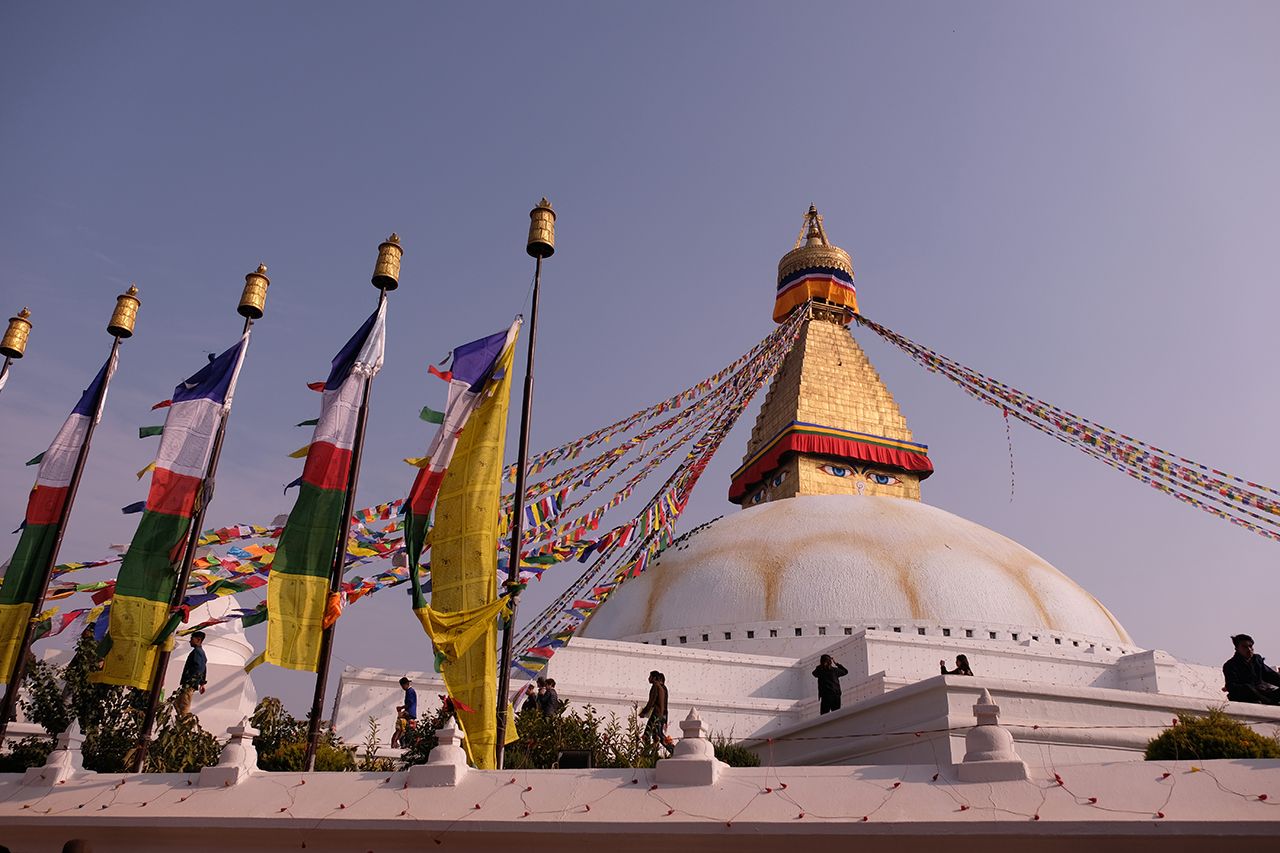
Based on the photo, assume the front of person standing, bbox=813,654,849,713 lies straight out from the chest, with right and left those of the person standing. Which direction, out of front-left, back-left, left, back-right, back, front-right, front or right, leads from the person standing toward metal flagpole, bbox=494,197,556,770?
front-right

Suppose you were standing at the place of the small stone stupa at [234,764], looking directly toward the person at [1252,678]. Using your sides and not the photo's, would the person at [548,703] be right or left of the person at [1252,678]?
left

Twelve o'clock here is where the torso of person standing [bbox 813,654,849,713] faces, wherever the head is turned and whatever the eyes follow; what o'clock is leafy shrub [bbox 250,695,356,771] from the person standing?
The leafy shrub is roughly at 2 o'clock from the person standing.

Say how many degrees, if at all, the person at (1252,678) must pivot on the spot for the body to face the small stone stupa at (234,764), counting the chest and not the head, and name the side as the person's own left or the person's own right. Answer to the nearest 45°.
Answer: approximately 90° to the person's own right

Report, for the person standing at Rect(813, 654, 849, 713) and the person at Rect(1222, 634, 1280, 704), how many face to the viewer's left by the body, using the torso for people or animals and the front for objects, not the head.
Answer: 0

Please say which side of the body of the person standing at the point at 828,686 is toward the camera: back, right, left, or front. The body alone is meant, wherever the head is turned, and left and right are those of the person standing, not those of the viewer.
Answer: front

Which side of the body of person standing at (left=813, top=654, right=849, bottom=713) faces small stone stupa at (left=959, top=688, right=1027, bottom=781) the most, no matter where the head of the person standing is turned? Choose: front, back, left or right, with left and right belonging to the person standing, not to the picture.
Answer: front

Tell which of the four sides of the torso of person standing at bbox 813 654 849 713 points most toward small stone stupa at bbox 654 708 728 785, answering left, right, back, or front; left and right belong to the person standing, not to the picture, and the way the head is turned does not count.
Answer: front
